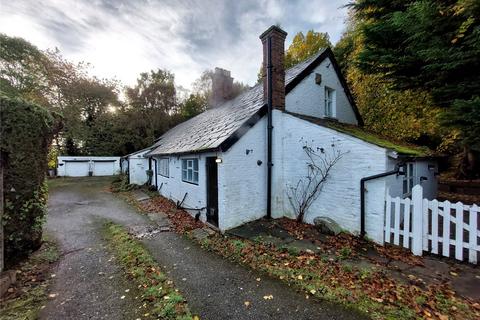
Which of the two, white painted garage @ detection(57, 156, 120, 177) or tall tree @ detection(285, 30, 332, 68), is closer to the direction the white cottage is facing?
the white painted garage

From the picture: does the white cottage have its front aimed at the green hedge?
yes

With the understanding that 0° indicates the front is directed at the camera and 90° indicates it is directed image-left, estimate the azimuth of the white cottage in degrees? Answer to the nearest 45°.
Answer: approximately 45°

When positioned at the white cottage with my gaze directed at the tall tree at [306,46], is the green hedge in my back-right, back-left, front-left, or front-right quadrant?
back-left

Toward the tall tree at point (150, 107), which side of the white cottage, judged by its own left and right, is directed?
right

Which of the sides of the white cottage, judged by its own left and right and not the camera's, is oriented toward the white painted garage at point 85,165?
right
